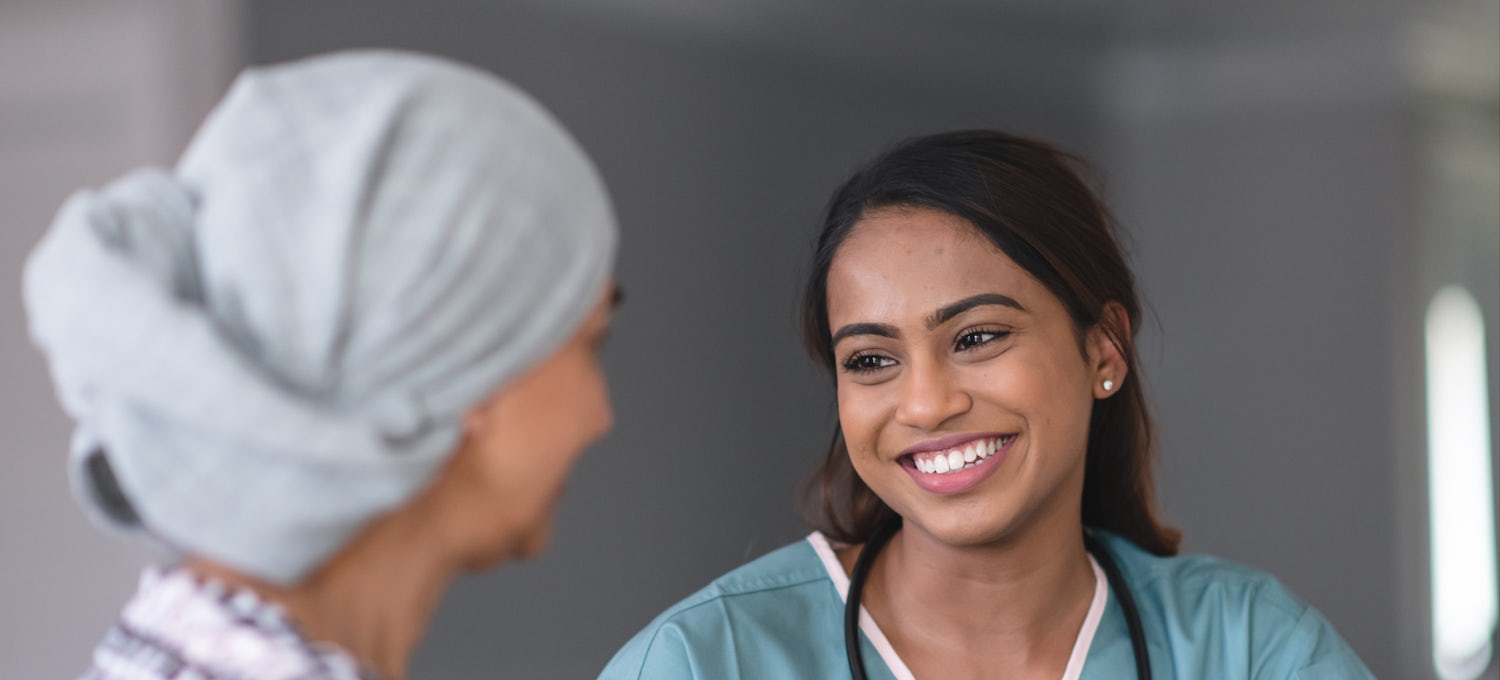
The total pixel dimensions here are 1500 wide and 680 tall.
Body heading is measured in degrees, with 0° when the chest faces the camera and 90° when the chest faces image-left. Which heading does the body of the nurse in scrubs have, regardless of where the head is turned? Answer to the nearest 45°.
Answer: approximately 0°

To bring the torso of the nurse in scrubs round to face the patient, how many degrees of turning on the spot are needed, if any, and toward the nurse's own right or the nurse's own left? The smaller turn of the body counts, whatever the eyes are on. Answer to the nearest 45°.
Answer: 0° — they already face them

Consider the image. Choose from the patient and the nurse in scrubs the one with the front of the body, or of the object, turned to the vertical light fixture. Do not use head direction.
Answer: the patient

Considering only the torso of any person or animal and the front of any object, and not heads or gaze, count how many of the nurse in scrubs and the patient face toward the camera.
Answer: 1

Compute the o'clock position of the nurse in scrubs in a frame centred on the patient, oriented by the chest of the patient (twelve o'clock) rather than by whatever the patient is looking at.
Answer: The nurse in scrubs is roughly at 12 o'clock from the patient.

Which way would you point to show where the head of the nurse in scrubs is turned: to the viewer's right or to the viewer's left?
to the viewer's left

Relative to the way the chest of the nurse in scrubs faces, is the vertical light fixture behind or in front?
behind

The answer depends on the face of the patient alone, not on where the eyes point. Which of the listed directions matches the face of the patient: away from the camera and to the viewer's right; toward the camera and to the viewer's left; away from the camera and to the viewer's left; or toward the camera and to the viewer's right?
away from the camera and to the viewer's right

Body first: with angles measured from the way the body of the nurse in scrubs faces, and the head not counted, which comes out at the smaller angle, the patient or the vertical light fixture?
the patient

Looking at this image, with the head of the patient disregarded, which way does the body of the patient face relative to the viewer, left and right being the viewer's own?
facing away from the viewer and to the right of the viewer

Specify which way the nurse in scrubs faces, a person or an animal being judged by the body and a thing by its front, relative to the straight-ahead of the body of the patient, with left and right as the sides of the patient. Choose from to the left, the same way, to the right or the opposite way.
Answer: the opposite way

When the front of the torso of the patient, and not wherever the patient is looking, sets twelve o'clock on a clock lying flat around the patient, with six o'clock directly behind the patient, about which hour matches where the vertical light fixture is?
The vertical light fixture is roughly at 12 o'clock from the patient.
